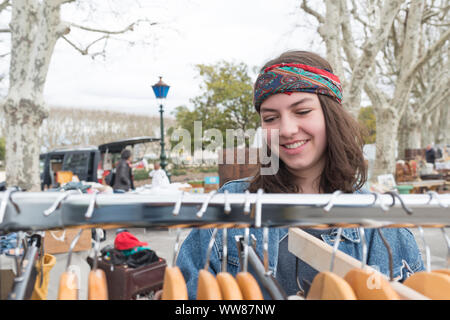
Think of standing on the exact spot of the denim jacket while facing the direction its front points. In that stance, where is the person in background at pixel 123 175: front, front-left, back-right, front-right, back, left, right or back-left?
back-right

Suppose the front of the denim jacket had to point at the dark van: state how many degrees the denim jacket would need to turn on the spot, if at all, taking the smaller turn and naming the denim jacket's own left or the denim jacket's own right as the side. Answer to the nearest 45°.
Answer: approximately 135° to the denim jacket's own right

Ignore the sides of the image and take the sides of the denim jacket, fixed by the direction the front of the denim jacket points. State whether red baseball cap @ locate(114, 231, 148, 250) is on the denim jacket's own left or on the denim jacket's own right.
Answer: on the denim jacket's own right

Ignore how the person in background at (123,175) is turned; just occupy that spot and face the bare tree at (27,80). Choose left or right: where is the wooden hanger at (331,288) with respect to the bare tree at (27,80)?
left

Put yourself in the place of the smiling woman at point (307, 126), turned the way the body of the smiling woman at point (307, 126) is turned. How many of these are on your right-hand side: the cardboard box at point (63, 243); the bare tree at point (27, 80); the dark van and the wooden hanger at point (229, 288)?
3

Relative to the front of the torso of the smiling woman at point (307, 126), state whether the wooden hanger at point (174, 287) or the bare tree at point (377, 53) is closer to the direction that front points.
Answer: the wooden hanger

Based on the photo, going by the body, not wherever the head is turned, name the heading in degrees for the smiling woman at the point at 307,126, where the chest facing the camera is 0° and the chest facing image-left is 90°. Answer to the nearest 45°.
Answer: approximately 45°

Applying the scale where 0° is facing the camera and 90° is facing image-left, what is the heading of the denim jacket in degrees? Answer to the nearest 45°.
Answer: approximately 0°

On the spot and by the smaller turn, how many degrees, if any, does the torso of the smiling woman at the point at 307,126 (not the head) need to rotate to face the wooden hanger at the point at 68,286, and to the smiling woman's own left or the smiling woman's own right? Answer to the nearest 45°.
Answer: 0° — they already face it

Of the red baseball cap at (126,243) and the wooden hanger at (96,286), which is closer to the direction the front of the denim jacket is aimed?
the wooden hanger

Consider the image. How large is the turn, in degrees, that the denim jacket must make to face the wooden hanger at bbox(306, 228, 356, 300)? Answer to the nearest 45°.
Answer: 0° — it already faces it

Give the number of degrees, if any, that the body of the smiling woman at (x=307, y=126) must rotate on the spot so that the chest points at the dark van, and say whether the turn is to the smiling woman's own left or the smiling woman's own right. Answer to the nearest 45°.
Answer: approximately 90° to the smiling woman's own right

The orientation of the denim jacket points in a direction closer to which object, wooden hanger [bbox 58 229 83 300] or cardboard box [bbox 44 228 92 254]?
the wooden hanger
